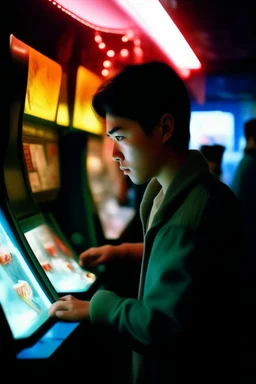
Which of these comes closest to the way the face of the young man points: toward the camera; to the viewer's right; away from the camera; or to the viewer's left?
to the viewer's left

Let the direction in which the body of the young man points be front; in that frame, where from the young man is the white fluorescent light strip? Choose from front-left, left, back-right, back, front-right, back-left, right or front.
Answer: right

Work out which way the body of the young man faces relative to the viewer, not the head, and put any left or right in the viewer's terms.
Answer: facing to the left of the viewer

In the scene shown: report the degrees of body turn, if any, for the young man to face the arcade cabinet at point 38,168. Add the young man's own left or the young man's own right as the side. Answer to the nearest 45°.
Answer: approximately 45° to the young man's own right

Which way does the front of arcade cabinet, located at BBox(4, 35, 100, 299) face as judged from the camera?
facing the viewer and to the right of the viewer

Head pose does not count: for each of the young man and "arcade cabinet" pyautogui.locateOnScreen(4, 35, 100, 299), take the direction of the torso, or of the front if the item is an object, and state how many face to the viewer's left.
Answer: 1

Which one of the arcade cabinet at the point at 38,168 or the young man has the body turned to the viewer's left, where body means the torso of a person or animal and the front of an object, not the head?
the young man

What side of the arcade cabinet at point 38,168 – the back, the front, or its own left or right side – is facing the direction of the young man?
front

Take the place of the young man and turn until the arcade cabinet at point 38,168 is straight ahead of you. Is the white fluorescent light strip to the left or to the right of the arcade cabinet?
right

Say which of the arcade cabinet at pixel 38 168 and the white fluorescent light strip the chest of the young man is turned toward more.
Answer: the arcade cabinet
